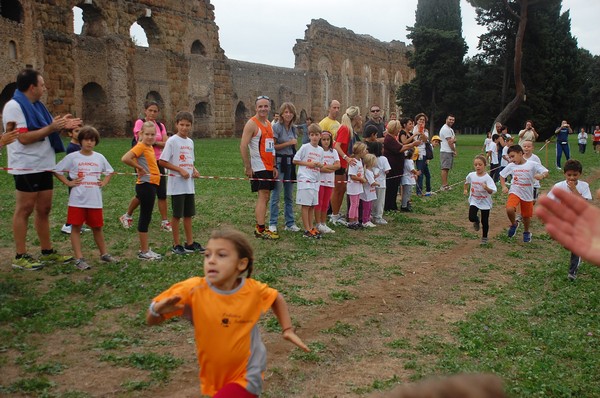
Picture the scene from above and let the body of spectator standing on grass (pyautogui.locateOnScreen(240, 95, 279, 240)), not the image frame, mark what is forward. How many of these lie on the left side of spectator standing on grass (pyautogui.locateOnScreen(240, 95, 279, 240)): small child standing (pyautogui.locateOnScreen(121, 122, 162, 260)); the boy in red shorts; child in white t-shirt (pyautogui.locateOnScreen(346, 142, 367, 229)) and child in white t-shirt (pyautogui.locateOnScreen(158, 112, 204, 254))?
1

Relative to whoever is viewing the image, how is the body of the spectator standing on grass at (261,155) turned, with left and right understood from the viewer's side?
facing the viewer and to the right of the viewer

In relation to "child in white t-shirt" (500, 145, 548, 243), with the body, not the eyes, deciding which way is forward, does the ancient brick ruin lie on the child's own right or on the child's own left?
on the child's own right

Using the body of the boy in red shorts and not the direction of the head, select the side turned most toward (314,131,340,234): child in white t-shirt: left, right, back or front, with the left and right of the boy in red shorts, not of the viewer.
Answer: left

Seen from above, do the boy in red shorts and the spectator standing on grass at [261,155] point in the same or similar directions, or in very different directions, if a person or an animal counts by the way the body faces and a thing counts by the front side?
same or similar directions

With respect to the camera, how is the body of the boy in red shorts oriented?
toward the camera

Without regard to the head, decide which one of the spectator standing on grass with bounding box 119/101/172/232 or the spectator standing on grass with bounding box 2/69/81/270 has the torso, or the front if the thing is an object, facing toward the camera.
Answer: the spectator standing on grass with bounding box 119/101/172/232

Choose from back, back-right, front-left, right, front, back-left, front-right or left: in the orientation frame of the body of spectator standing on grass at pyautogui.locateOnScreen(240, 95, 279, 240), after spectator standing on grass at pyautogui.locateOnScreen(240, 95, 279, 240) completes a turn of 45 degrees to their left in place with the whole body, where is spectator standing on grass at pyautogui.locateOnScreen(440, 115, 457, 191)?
front-left

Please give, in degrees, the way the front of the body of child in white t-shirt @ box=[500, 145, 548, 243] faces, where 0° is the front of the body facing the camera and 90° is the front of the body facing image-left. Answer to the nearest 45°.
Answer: approximately 0°

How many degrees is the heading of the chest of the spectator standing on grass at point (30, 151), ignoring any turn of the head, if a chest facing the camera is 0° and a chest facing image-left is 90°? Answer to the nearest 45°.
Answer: approximately 270°

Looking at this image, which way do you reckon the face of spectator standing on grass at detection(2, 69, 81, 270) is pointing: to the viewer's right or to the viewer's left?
to the viewer's right

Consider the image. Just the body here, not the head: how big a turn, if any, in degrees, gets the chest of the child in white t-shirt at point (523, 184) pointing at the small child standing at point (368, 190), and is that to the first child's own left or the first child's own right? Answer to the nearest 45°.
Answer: approximately 90° to the first child's own right
